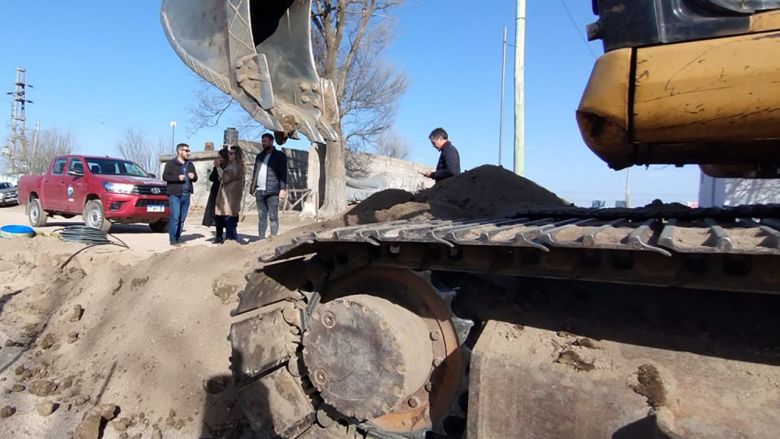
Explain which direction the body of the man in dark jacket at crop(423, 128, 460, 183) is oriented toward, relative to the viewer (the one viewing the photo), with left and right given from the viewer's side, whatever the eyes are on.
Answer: facing to the left of the viewer

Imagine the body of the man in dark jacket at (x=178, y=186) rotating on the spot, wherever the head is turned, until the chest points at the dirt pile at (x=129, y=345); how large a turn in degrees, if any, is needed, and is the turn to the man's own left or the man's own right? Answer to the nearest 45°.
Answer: approximately 45° to the man's own right

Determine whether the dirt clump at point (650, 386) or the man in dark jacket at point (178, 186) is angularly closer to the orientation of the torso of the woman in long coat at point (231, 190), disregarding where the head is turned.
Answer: the man in dark jacket

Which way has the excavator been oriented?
to the viewer's left

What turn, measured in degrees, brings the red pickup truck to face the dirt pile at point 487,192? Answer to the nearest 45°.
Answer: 0° — it already faces it

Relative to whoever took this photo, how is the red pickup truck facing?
facing the viewer and to the right of the viewer

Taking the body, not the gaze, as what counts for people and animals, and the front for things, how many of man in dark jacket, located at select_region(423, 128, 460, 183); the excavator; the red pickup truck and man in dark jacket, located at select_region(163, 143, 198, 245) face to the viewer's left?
2

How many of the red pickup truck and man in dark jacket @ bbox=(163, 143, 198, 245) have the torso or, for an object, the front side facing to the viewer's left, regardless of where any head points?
0

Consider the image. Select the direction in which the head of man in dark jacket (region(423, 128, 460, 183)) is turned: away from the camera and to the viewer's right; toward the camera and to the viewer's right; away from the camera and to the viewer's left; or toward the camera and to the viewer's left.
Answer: toward the camera and to the viewer's left

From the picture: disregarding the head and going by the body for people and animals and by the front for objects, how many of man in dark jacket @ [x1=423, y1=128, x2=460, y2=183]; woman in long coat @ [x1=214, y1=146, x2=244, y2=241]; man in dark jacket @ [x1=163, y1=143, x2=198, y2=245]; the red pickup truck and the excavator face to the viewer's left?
3

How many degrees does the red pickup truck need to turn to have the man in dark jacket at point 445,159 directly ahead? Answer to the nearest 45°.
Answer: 0° — it already faces them

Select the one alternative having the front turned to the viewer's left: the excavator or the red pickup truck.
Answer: the excavator
